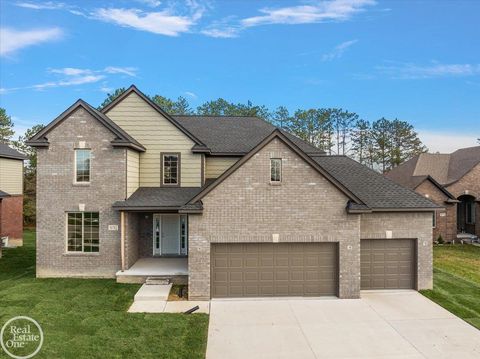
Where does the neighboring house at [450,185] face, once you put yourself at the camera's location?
facing the viewer

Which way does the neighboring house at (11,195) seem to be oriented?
toward the camera

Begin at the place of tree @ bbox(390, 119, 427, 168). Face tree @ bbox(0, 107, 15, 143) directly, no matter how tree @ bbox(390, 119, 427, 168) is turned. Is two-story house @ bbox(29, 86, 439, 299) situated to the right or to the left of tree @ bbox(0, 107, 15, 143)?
left

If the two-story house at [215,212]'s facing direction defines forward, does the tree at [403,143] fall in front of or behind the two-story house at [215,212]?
behind

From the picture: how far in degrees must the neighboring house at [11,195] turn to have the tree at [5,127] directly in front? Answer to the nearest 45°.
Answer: approximately 180°

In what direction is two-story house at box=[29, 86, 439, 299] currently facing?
toward the camera

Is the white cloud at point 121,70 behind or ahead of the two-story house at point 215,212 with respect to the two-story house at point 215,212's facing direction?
behind
